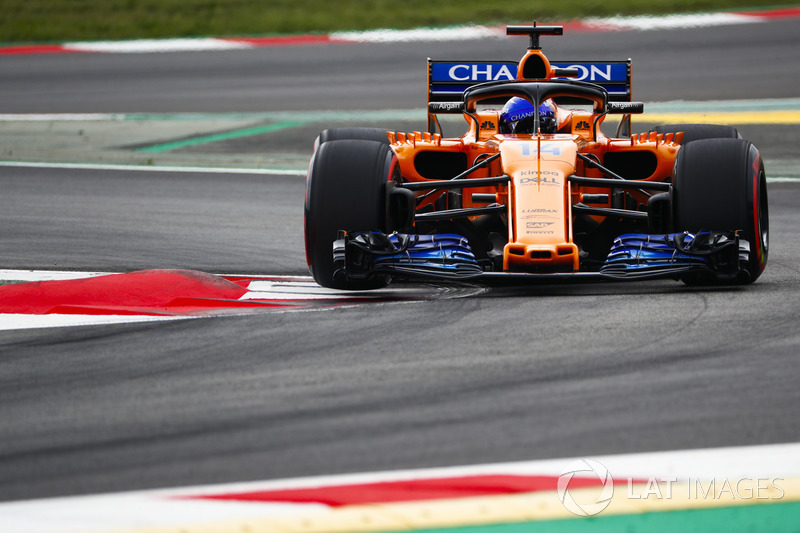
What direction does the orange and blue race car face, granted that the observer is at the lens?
facing the viewer
